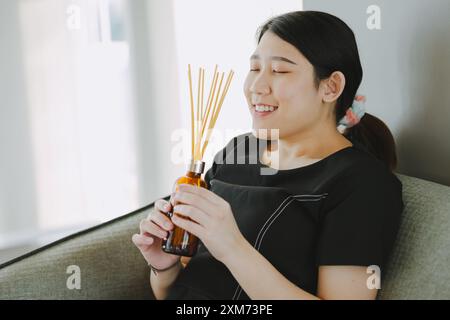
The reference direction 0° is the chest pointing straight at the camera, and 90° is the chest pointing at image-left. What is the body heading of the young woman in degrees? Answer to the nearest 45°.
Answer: approximately 45°

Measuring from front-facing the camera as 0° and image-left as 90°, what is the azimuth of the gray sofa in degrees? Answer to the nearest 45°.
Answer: approximately 45°
